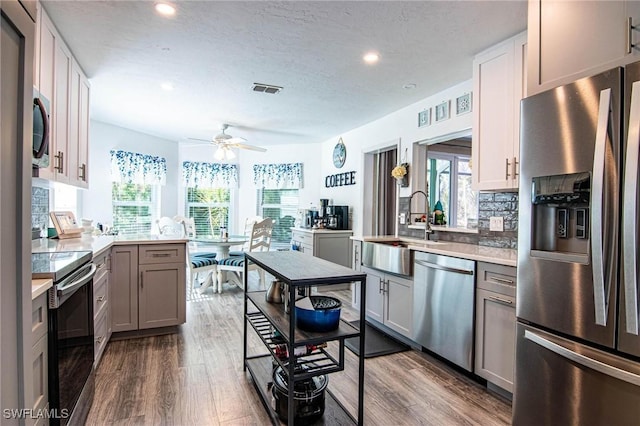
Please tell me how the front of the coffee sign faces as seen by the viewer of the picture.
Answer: facing the viewer and to the left of the viewer

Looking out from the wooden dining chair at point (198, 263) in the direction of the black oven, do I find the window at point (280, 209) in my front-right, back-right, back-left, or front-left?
back-left

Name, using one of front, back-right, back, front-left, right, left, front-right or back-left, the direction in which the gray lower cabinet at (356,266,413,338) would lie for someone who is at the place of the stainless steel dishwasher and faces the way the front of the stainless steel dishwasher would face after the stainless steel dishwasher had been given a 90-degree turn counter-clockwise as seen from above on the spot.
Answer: back

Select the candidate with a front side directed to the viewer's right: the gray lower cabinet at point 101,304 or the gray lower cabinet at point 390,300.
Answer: the gray lower cabinet at point 101,304

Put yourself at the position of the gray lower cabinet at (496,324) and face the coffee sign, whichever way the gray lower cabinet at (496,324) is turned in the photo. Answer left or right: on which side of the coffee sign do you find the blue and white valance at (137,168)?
left

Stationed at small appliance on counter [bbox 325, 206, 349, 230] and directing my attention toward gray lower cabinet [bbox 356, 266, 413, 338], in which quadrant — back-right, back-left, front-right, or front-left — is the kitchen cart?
front-right

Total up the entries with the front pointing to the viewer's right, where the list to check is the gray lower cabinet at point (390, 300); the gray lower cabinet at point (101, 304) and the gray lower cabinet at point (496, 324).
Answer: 1

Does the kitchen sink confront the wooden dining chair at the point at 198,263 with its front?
no

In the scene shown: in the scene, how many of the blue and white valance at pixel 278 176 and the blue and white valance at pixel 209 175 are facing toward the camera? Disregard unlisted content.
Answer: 2

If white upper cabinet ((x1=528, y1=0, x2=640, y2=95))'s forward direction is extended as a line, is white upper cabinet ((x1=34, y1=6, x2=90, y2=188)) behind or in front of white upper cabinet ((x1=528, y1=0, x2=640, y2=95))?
in front

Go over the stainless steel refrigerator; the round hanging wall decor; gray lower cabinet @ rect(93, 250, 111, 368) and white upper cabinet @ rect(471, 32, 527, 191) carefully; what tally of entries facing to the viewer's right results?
1

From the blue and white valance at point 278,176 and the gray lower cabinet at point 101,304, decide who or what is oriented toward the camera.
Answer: the blue and white valance

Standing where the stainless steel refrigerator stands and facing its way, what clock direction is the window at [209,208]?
The window is roughly at 2 o'clock from the stainless steel refrigerator.

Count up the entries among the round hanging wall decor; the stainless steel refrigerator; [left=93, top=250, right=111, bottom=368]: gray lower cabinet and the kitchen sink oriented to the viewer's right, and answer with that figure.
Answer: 1

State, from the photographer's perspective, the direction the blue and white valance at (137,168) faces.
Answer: facing the viewer and to the right of the viewer

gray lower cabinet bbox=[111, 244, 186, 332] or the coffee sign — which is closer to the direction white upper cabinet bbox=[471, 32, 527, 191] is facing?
the gray lower cabinet

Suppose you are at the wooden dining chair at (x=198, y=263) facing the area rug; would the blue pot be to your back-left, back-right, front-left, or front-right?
front-right

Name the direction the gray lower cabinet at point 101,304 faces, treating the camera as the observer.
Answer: facing to the right of the viewer

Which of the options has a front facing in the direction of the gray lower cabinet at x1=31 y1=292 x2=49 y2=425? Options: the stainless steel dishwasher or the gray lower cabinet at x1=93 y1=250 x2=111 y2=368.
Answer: the stainless steel dishwasher

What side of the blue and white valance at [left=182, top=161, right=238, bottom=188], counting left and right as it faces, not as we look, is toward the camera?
front
